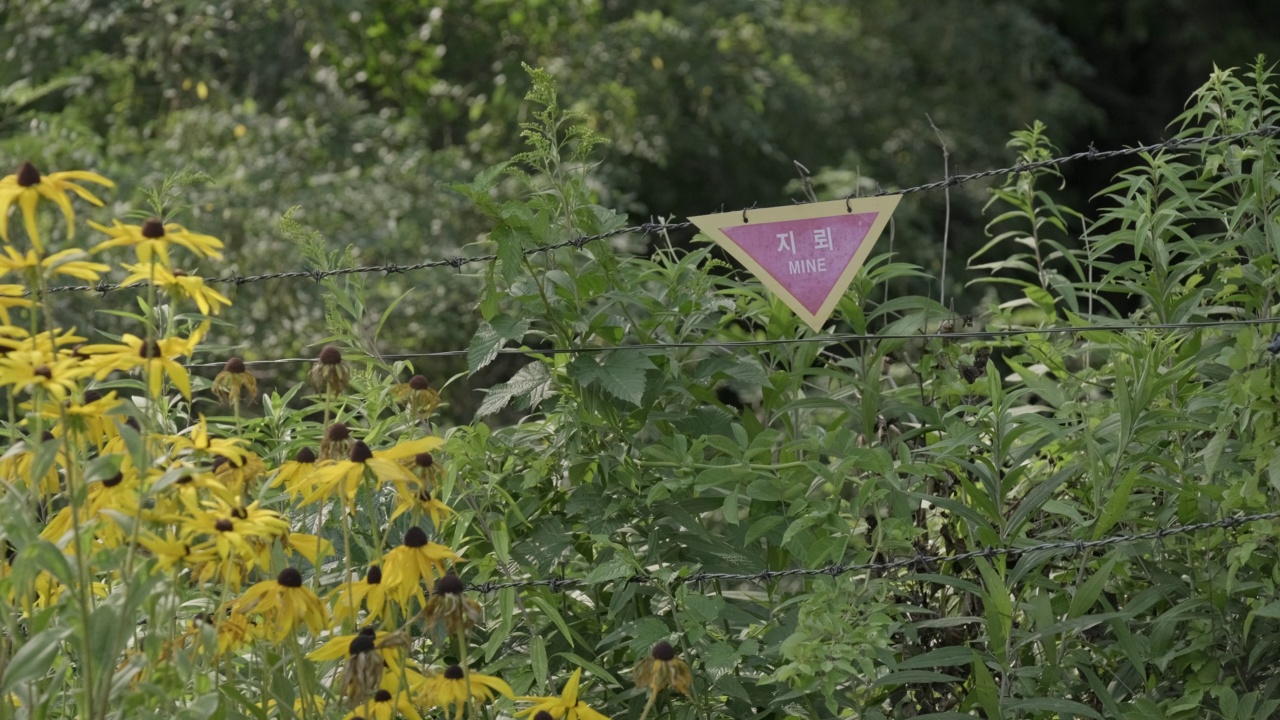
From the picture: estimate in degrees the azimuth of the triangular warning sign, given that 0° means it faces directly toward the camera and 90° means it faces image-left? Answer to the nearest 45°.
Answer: approximately 0°

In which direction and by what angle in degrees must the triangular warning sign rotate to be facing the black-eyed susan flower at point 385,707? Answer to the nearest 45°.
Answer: approximately 45° to its right

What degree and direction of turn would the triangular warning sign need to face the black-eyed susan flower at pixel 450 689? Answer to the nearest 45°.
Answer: approximately 45° to its right

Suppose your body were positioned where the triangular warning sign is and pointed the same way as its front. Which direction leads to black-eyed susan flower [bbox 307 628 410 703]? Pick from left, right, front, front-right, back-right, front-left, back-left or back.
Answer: front-right

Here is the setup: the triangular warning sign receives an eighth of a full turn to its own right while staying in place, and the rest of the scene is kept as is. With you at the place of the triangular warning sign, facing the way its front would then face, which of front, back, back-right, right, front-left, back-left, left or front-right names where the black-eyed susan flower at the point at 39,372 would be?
front

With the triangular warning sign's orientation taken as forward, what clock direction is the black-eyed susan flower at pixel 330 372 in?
The black-eyed susan flower is roughly at 2 o'clock from the triangular warning sign.

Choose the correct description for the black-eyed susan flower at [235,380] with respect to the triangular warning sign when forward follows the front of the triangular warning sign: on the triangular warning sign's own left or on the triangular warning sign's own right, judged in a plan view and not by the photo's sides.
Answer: on the triangular warning sign's own right

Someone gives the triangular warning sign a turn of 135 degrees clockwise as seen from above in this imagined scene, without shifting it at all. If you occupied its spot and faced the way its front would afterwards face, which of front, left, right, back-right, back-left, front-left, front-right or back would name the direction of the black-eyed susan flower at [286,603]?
left

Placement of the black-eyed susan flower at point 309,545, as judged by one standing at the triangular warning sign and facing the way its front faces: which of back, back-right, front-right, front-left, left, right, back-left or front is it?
front-right

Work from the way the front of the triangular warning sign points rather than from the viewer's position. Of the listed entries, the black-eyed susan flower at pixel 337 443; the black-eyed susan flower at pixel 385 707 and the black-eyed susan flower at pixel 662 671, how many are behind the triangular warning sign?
0
